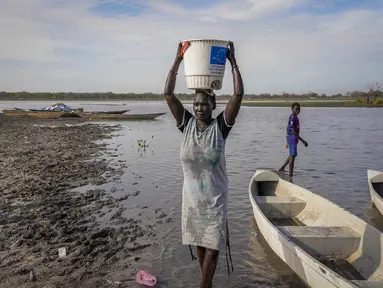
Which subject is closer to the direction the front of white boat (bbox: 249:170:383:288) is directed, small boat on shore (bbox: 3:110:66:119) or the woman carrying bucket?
the small boat on shore

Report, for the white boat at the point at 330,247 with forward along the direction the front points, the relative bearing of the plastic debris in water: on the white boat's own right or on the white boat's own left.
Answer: on the white boat's own left

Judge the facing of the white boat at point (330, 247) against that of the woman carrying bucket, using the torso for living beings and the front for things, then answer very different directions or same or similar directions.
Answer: very different directions

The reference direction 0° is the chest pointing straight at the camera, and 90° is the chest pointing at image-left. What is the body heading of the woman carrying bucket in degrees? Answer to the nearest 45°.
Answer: approximately 0°

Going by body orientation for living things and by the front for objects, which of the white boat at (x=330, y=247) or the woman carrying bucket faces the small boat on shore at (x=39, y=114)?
the white boat

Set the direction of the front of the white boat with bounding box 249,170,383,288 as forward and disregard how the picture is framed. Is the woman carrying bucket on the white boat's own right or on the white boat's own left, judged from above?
on the white boat's own left

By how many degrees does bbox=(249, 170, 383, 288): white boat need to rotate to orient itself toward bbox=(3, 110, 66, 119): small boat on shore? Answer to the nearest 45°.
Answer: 0° — it already faces it

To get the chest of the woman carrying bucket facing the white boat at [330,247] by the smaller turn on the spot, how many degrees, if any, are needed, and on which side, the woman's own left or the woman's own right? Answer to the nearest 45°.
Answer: approximately 135° to the woman's own left

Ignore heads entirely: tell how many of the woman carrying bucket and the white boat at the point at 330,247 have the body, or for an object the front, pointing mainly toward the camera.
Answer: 1

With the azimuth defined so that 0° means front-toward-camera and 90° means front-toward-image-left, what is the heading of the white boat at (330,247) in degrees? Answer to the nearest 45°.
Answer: approximately 135°
